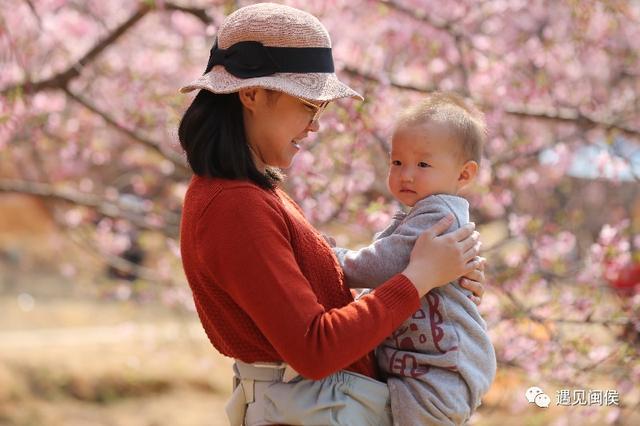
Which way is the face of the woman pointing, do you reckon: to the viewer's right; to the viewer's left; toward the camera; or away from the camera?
to the viewer's right

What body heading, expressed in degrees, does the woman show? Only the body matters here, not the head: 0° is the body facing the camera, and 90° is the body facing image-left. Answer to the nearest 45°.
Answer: approximately 270°
